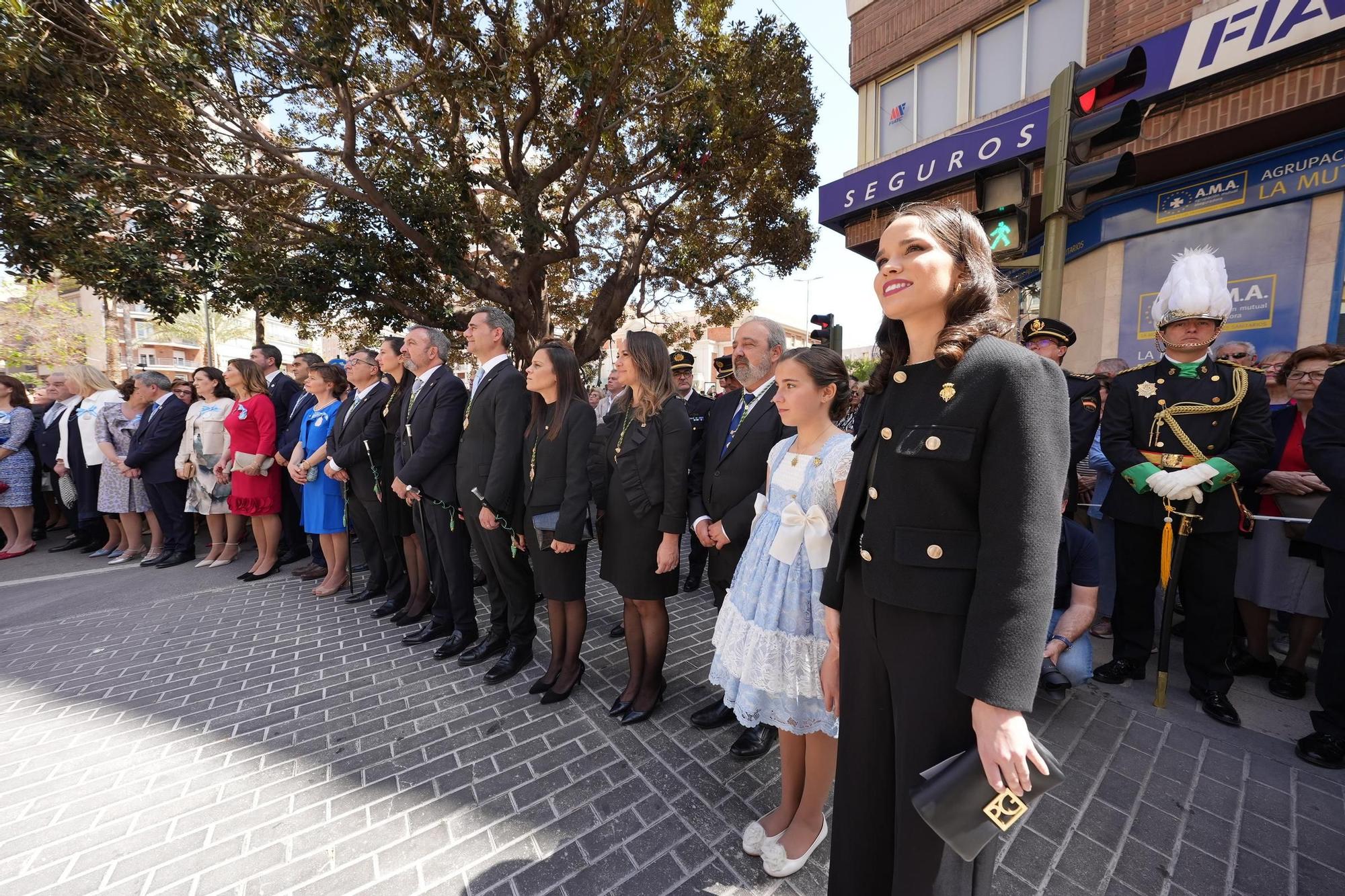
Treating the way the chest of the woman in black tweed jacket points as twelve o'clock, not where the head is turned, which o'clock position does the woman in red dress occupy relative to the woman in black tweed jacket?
The woman in red dress is roughly at 2 o'clock from the woman in black tweed jacket.

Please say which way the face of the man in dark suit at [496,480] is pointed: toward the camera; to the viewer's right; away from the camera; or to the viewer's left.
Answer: to the viewer's left

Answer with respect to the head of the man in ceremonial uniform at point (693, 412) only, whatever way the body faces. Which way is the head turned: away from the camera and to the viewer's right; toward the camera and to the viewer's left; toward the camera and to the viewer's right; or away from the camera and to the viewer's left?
toward the camera and to the viewer's left

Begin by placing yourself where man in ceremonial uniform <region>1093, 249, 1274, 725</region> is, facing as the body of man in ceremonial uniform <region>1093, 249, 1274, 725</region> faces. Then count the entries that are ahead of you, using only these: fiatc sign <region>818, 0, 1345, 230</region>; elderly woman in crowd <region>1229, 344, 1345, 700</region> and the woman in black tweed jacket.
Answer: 1

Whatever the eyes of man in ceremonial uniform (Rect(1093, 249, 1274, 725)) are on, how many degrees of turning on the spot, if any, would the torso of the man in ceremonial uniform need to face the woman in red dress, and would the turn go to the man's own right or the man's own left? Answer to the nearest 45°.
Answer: approximately 45° to the man's own right

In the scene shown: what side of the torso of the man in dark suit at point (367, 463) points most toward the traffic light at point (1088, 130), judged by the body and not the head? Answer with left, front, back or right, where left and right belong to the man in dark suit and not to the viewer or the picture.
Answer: left

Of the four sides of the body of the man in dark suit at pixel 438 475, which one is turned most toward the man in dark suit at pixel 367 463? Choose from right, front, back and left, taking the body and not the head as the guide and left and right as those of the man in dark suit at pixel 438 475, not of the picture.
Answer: right

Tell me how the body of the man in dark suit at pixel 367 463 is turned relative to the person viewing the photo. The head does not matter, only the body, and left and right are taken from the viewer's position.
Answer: facing the viewer and to the left of the viewer

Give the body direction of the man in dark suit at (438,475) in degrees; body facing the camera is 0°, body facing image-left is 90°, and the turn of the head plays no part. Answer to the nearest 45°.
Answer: approximately 45°

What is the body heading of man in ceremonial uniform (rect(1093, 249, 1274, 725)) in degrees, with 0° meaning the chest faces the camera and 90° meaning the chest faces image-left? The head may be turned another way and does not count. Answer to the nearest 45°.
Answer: approximately 0°

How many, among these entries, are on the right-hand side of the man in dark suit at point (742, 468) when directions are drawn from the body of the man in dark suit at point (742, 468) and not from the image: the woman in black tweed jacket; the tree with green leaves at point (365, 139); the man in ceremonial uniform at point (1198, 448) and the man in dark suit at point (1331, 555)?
1
